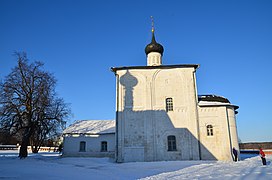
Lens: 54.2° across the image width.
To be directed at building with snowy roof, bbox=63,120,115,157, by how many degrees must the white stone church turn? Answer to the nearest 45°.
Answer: approximately 45° to its right
